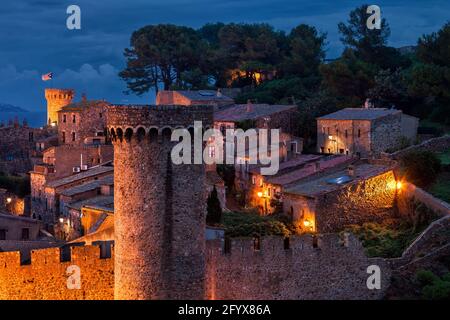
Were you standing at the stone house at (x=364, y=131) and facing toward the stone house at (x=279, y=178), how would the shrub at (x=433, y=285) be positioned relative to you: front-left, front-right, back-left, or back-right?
front-left

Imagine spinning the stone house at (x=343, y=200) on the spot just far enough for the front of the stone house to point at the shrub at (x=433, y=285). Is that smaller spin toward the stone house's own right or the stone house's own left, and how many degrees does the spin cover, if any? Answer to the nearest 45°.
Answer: approximately 45° to the stone house's own left

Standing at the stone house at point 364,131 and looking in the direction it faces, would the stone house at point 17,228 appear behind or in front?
in front

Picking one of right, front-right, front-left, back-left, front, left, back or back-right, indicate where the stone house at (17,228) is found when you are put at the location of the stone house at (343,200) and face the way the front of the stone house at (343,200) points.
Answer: front-right

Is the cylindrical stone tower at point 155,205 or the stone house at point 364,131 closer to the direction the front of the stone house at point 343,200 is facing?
the cylindrical stone tower

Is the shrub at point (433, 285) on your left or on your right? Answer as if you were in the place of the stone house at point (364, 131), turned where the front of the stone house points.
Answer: on your left

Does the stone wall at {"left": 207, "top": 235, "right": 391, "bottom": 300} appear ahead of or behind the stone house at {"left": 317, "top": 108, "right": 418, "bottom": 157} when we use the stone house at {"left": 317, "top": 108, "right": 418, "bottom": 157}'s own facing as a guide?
ahead

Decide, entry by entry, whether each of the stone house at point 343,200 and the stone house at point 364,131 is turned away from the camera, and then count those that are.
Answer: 0

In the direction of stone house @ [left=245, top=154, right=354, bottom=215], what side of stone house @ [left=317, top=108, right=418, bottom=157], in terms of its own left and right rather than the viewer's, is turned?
front

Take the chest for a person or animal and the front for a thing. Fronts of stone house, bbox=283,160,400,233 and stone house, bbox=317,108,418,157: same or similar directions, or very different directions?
same or similar directions

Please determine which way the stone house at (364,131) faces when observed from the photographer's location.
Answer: facing the viewer and to the left of the viewer

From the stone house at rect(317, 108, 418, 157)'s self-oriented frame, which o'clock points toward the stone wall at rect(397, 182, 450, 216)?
The stone wall is roughly at 10 o'clock from the stone house.
